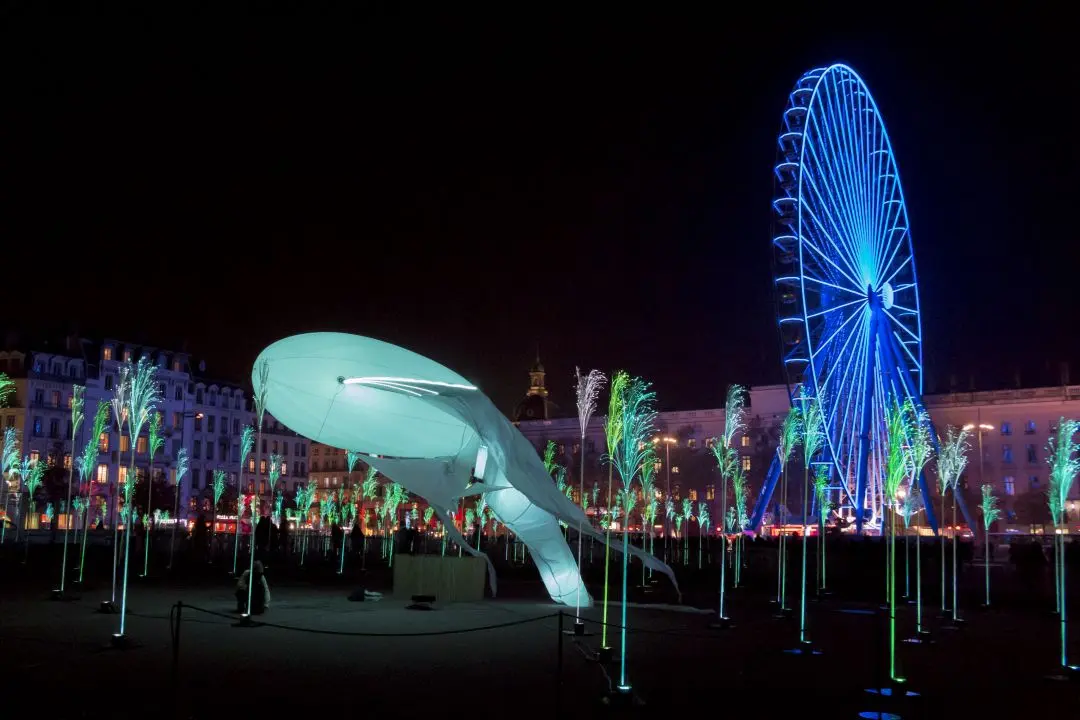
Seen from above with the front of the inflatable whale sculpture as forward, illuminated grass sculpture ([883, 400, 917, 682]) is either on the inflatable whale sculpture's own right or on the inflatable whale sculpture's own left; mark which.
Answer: on the inflatable whale sculpture's own left

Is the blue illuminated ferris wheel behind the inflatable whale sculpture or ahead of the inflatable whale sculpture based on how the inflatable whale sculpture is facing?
behind

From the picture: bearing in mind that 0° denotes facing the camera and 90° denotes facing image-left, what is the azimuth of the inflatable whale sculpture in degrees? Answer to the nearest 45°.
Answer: approximately 45°
